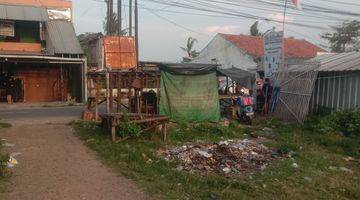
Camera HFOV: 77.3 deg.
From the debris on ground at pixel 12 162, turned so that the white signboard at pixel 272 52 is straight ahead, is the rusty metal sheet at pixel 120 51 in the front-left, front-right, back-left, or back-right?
front-left

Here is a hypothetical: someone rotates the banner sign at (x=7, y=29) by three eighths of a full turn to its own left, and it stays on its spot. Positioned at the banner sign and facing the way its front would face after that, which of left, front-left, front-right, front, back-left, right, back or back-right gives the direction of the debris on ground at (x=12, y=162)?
back-right

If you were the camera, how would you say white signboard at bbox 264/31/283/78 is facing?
facing the viewer

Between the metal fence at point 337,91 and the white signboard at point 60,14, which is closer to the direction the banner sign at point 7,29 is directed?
the metal fence

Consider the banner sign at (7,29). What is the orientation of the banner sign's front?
toward the camera

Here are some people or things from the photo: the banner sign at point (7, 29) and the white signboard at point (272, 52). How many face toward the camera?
2

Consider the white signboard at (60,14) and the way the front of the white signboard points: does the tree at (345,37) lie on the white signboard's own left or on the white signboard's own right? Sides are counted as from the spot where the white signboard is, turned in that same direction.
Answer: on the white signboard's own left

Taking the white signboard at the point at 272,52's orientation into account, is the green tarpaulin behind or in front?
in front

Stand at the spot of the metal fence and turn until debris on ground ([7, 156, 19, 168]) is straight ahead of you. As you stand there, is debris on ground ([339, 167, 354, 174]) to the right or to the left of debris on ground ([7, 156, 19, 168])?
left

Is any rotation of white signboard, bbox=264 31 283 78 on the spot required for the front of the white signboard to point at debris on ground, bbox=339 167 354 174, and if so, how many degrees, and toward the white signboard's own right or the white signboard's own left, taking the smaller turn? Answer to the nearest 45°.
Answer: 0° — it already faces it

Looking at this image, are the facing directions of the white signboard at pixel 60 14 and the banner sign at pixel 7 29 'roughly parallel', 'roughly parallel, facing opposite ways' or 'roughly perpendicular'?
roughly parallel

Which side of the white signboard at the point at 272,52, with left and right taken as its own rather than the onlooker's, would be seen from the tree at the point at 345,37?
back

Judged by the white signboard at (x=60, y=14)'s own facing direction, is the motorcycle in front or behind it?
in front
